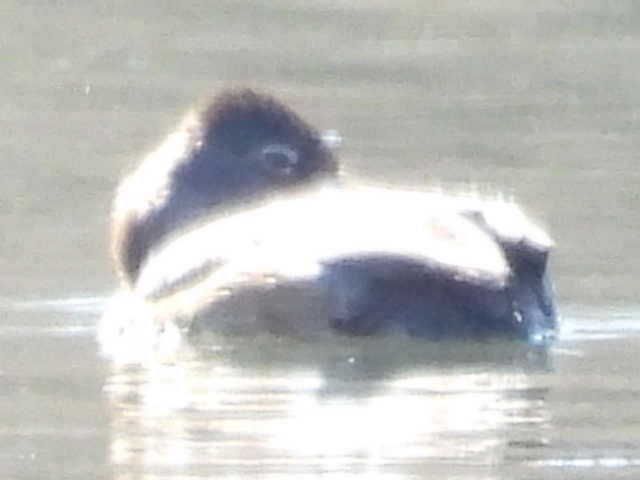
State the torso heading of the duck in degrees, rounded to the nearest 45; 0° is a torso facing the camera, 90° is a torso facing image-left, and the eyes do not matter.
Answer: approximately 90°
